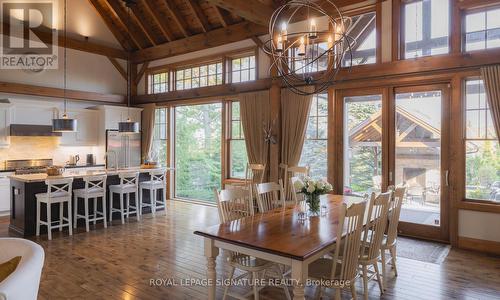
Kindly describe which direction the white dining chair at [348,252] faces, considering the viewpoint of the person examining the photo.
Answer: facing away from the viewer and to the left of the viewer

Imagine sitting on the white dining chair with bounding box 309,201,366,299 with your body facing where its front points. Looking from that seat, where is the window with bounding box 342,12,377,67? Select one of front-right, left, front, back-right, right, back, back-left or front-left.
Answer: front-right

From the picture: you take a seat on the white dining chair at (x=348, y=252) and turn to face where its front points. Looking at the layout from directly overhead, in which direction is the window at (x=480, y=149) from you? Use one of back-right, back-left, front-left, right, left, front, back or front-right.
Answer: right

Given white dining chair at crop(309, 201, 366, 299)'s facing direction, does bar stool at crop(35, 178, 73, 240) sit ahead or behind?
ahead

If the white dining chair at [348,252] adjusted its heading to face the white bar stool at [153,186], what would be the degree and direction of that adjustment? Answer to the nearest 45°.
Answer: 0° — it already faces it

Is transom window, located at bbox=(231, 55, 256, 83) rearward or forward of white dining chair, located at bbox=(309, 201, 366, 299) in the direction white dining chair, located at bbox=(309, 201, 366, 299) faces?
forward

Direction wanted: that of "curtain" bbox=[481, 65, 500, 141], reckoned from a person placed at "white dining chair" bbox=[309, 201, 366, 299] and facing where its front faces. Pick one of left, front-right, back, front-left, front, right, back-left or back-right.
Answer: right

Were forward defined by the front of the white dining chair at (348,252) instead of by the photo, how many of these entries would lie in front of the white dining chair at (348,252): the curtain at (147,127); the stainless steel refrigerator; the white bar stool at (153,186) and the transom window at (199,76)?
4
